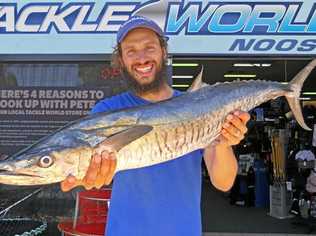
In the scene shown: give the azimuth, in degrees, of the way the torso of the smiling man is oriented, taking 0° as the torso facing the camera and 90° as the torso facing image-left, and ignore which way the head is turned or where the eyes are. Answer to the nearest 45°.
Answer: approximately 0°

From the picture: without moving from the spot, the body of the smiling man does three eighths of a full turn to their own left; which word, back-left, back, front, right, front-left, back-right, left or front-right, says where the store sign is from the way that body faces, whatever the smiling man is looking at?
front-left

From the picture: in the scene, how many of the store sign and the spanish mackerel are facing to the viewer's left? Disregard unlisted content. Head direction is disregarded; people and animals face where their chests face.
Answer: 1

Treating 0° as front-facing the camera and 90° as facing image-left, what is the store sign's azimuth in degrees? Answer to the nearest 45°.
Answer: approximately 0°

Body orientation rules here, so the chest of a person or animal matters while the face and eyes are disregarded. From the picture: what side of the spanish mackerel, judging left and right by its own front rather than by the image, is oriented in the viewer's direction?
left

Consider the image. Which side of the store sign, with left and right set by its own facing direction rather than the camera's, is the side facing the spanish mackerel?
front

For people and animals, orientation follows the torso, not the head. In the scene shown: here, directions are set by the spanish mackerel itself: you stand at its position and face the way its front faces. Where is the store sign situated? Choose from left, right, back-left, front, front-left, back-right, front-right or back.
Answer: right
